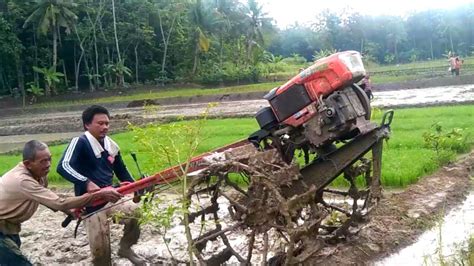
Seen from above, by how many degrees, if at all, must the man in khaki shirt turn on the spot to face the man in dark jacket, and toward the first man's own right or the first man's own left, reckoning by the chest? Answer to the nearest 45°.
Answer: approximately 45° to the first man's own left

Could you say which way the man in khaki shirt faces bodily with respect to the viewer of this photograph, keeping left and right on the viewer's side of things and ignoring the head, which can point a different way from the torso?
facing to the right of the viewer

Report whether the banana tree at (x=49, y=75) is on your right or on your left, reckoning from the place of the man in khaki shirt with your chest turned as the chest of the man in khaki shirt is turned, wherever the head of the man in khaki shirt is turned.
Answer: on your left

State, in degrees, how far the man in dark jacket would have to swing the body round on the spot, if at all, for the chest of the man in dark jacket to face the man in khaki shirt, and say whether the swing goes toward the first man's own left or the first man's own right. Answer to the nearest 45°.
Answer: approximately 90° to the first man's own right

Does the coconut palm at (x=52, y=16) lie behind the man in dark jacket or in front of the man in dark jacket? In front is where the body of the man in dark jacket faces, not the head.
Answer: behind

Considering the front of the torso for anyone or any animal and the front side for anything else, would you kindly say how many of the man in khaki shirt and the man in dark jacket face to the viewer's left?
0

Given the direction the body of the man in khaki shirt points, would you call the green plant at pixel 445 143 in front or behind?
in front

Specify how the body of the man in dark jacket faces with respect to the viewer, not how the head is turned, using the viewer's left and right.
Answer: facing the viewer and to the right of the viewer

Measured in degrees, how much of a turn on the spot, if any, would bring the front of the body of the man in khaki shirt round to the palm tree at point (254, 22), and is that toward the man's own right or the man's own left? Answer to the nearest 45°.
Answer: approximately 45° to the man's own left

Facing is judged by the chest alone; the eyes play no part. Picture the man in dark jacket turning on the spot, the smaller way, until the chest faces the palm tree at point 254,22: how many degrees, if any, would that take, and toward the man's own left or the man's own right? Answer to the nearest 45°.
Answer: approximately 135° to the man's own left

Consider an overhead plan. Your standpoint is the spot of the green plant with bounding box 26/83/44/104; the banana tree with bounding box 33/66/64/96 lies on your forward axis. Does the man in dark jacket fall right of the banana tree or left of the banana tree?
right

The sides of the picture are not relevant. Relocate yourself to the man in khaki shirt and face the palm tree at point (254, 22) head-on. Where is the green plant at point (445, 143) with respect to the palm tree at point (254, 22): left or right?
right

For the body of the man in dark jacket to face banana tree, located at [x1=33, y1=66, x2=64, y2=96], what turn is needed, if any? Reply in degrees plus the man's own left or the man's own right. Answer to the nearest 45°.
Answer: approximately 135° to the man's own left
